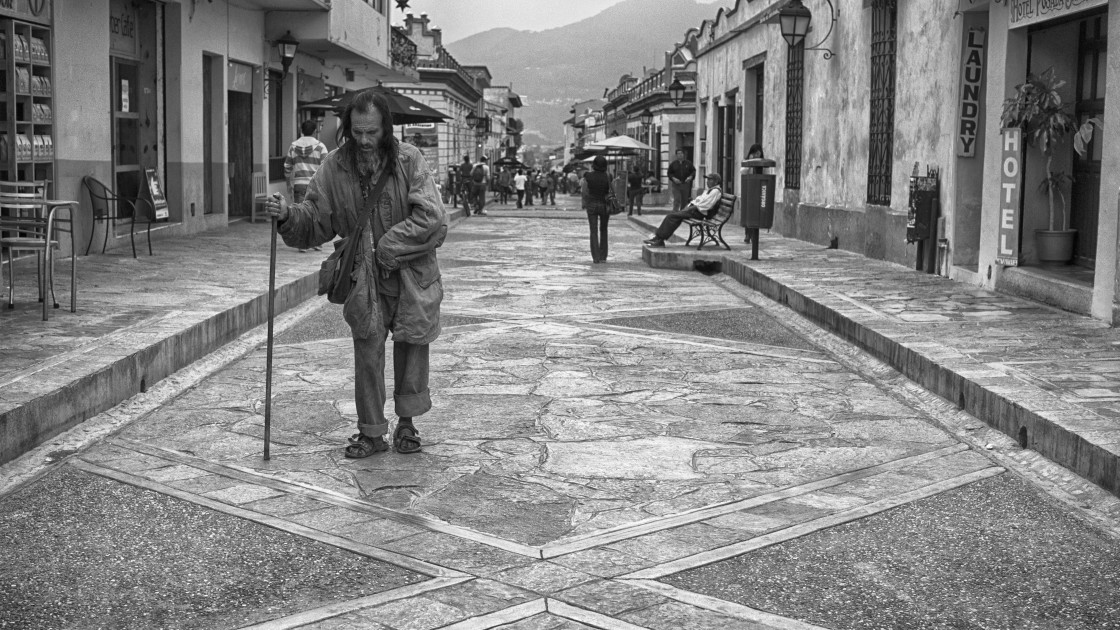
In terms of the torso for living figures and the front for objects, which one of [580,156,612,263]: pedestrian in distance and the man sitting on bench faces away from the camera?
the pedestrian in distance

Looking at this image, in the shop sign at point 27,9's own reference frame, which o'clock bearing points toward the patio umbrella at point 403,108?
The patio umbrella is roughly at 9 o'clock from the shop sign.

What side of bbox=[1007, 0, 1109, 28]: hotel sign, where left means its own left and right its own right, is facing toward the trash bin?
right

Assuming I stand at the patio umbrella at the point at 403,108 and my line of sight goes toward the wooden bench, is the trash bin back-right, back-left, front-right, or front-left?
front-right

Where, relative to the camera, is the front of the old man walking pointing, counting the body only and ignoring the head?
toward the camera

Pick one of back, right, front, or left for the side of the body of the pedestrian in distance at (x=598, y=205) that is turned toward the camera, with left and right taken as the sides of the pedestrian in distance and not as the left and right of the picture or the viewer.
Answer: back

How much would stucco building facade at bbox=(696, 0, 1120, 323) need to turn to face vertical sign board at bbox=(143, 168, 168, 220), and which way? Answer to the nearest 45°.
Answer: approximately 45° to its right

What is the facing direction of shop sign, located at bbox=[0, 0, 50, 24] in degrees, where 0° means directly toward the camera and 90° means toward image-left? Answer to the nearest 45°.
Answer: approximately 315°

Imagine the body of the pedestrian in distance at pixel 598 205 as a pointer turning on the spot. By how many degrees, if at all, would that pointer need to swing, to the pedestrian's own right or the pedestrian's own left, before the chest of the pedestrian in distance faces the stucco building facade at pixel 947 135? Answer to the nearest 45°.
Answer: approximately 135° to the pedestrian's own right

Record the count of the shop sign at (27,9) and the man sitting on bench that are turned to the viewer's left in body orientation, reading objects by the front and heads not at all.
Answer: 1

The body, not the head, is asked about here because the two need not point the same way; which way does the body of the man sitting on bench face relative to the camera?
to the viewer's left

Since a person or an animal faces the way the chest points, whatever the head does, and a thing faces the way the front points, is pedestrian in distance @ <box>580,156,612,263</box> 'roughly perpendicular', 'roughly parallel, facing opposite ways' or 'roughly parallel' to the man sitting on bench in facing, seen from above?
roughly perpendicular

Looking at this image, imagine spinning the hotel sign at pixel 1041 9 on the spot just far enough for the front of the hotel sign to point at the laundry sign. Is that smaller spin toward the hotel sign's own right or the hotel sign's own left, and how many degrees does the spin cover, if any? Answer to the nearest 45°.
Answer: approximately 135° to the hotel sign's own right

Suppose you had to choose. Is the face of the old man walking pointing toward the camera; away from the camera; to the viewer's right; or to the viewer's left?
toward the camera

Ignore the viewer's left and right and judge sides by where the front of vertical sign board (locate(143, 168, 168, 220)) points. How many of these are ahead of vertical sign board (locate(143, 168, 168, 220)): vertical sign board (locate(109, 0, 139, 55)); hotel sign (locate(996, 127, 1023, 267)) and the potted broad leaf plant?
2

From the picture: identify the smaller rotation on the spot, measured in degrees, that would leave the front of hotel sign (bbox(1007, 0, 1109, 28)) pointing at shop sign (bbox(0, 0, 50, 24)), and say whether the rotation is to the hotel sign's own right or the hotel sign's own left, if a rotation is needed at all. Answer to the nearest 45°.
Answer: approximately 45° to the hotel sign's own right
